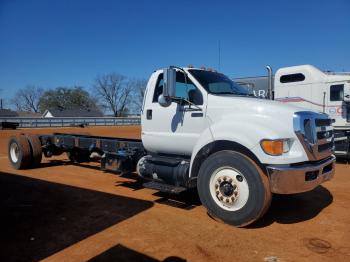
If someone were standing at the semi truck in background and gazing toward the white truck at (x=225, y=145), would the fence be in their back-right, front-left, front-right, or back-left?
back-right

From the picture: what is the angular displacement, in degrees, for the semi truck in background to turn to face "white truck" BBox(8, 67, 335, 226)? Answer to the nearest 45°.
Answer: approximately 90° to its right

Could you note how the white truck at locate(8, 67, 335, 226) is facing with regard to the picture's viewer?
facing the viewer and to the right of the viewer

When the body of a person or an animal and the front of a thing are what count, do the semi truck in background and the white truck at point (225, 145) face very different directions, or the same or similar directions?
same or similar directions

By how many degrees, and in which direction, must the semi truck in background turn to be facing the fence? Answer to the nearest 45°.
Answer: approximately 135° to its left

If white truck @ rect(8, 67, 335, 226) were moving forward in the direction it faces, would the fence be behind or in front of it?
behind

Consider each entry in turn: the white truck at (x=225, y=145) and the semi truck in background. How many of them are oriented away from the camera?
0

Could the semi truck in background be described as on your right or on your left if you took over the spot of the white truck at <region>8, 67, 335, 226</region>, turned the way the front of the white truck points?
on your left

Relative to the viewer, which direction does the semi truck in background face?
to the viewer's right
